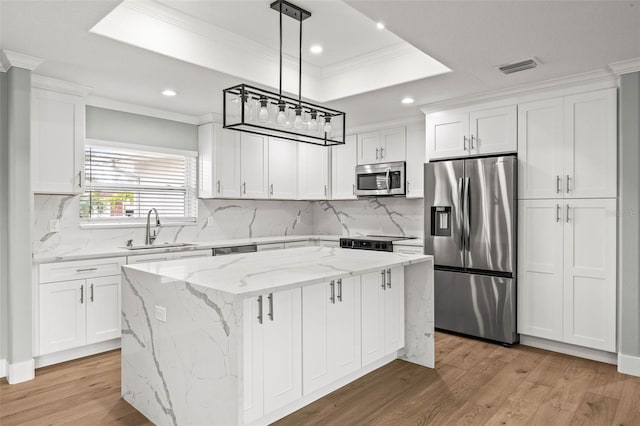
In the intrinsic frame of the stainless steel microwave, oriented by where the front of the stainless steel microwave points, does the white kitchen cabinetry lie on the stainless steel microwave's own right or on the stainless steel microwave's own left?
on the stainless steel microwave's own left

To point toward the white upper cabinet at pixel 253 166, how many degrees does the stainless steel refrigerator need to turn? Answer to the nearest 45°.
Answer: approximately 45° to its right

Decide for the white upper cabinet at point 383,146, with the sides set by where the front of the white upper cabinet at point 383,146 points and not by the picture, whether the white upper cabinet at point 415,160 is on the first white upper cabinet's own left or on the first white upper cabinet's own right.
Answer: on the first white upper cabinet's own left

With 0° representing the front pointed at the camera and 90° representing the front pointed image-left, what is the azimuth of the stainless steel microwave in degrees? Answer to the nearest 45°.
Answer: approximately 45°

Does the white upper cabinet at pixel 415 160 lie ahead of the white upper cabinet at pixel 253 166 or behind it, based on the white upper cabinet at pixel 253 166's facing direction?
ahead

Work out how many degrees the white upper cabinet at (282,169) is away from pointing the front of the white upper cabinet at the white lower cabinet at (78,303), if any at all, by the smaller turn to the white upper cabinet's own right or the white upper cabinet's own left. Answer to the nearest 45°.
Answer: approximately 90° to the white upper cabinet's own right

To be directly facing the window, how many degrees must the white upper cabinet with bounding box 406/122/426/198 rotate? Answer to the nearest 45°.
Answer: approximately 45° to its right

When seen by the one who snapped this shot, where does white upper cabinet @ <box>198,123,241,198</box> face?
facing the viewer and to the right of the viewer

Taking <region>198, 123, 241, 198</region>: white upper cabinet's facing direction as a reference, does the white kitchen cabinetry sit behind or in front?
in front

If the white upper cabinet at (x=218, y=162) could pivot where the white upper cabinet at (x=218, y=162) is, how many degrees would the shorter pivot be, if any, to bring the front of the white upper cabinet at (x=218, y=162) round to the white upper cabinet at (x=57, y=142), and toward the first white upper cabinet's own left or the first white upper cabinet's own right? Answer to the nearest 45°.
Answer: approximately 90° to the first white upper cabinet's own right
